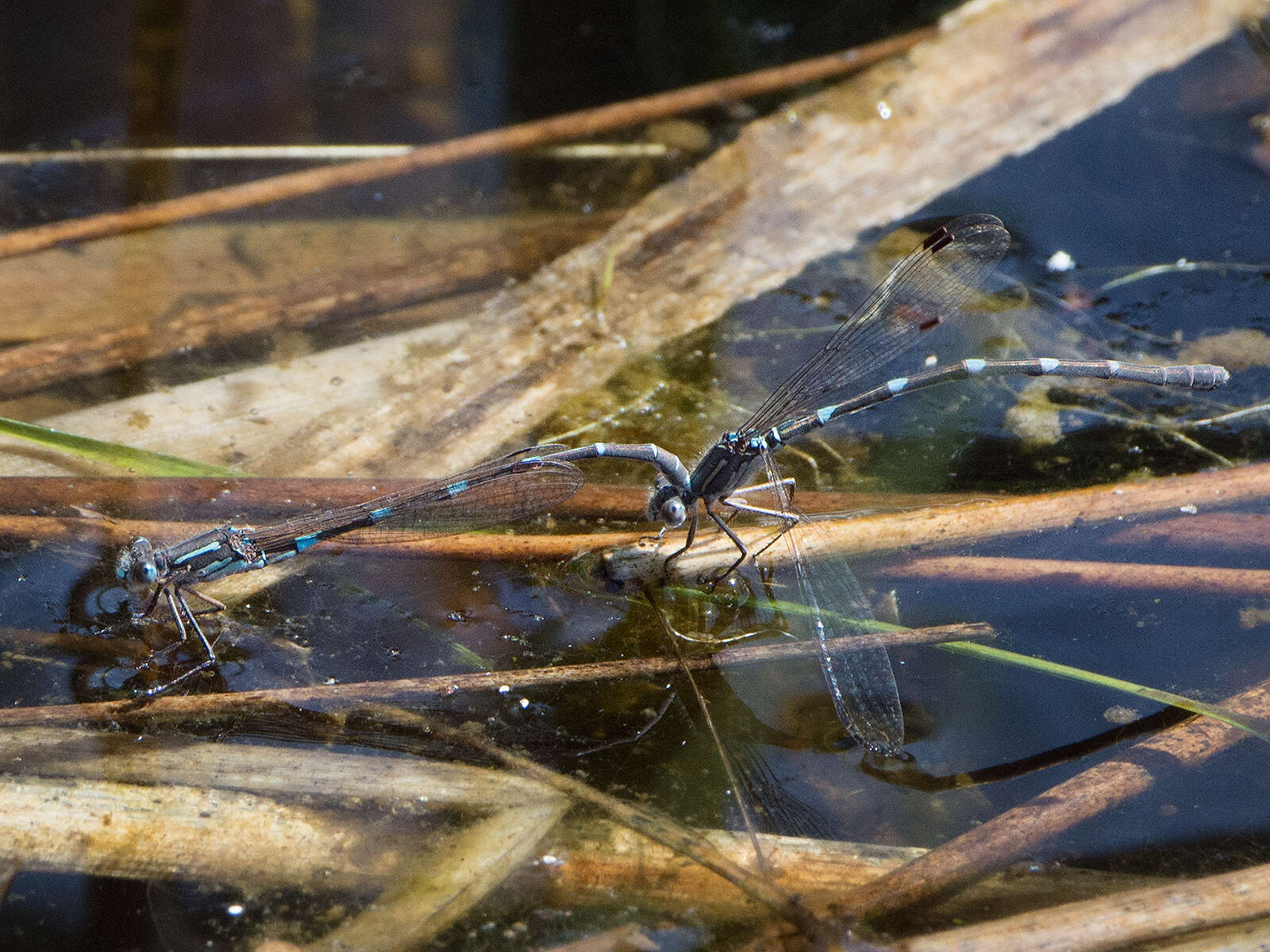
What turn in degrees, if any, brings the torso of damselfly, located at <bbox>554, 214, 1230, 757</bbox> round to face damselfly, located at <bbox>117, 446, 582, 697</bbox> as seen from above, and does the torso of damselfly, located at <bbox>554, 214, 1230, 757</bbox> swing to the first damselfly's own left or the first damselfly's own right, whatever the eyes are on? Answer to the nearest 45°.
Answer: approximately 45° to the first damselfly's own left

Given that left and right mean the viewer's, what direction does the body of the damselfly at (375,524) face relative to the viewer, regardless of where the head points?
facing to the left of the viewer

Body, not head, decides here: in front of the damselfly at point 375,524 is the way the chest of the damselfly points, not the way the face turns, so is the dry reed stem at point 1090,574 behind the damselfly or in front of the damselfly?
behind

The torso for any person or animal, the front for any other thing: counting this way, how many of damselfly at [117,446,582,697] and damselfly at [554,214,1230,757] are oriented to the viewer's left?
2

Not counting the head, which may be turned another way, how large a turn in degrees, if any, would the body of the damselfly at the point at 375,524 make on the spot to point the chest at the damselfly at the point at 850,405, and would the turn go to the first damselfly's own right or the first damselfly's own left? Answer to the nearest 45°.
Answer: approximately 180°

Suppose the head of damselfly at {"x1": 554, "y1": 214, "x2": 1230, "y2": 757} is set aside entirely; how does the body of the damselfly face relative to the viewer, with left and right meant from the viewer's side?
facing to the left of the viewer

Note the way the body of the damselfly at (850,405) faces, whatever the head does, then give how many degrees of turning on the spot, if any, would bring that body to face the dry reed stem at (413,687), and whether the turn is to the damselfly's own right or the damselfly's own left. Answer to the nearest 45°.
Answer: approximately 45° to the damselfly's own left
